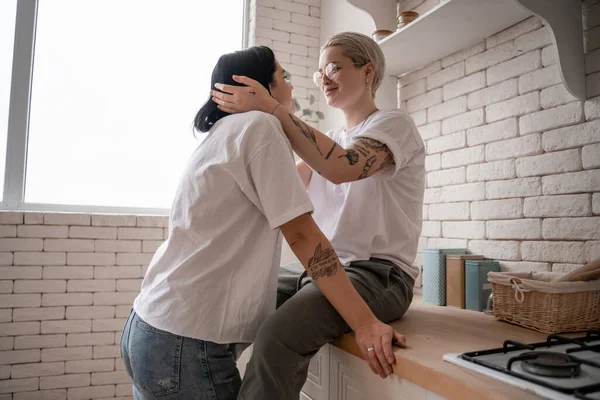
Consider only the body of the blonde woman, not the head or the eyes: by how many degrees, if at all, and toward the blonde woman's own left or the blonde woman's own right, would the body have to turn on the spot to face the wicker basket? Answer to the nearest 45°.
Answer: approximately 135° to the blonde woman's own left

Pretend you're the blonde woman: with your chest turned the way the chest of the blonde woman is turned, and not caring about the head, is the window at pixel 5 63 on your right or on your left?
on your right

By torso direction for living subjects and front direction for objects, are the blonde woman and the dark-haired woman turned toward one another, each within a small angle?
yes

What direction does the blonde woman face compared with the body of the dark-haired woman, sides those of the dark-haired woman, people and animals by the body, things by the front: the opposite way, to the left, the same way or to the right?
the opposite way

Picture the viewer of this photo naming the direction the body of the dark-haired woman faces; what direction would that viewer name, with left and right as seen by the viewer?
facing away from the viewer and to the right of the viewer

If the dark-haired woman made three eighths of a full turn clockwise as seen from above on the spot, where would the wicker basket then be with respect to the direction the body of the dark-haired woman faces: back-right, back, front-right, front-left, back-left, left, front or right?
left

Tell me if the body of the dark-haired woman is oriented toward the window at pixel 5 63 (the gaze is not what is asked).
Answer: no

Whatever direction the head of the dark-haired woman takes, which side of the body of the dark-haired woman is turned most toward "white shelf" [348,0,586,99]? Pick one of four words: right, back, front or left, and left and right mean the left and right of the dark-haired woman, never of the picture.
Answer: front

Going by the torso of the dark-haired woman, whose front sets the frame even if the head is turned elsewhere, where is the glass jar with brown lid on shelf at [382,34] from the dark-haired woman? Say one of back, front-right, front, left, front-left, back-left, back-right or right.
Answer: front

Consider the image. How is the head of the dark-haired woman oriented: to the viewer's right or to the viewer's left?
to the viewer's right

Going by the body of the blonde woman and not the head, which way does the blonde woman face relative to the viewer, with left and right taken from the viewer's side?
facing the viewer and to the left of the viewer
